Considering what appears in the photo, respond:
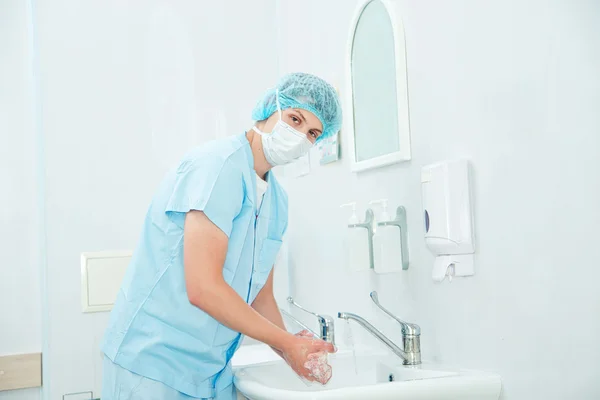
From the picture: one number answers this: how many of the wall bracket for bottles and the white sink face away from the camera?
0

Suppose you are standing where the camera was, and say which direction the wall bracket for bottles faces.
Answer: facing the viewer and to the left of the viewer

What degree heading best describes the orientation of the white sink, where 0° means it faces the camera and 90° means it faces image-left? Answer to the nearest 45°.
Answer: approximately 45°

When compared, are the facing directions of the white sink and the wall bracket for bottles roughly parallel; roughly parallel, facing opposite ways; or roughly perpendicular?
roughly parallel
